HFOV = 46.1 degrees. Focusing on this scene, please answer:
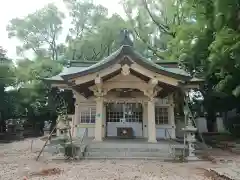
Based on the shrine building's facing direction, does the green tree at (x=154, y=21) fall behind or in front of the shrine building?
behind

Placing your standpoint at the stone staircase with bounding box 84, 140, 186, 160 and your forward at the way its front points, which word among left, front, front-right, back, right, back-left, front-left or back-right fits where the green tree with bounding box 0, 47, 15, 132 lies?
back-right

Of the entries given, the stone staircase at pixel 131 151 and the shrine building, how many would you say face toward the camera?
2

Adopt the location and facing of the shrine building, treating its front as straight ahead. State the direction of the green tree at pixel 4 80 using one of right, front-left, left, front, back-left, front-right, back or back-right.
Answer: back-right

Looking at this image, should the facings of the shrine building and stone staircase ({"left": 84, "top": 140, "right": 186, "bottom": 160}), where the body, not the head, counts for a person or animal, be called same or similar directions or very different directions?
same or similar directions

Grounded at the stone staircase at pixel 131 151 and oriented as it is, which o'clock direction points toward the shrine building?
The shrine building is roughly at 6 o'clock from the stone staircase.

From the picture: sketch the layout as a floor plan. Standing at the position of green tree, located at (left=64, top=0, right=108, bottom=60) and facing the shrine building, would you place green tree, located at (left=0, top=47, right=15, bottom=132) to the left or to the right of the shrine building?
right

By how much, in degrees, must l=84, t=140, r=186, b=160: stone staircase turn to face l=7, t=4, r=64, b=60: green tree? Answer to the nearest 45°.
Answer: approximately 135° to its right

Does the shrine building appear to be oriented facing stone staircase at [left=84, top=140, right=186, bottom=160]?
yes

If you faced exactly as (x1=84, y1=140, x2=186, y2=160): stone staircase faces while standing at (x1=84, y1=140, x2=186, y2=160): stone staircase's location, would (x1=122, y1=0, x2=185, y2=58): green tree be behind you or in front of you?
behind

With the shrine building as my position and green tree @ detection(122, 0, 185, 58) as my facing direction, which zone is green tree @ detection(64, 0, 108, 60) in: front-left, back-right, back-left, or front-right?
front-left

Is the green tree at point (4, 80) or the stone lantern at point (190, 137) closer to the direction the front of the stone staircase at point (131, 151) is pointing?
the stone lantern

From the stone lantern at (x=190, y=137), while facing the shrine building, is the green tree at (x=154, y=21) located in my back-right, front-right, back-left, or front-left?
front-right

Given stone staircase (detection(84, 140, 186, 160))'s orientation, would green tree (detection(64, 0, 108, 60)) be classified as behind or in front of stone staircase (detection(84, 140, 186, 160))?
behind

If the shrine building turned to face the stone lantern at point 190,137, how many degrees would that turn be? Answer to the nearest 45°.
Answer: approximately 45° to its left

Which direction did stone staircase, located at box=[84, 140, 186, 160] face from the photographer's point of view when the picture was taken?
facing the viewer
